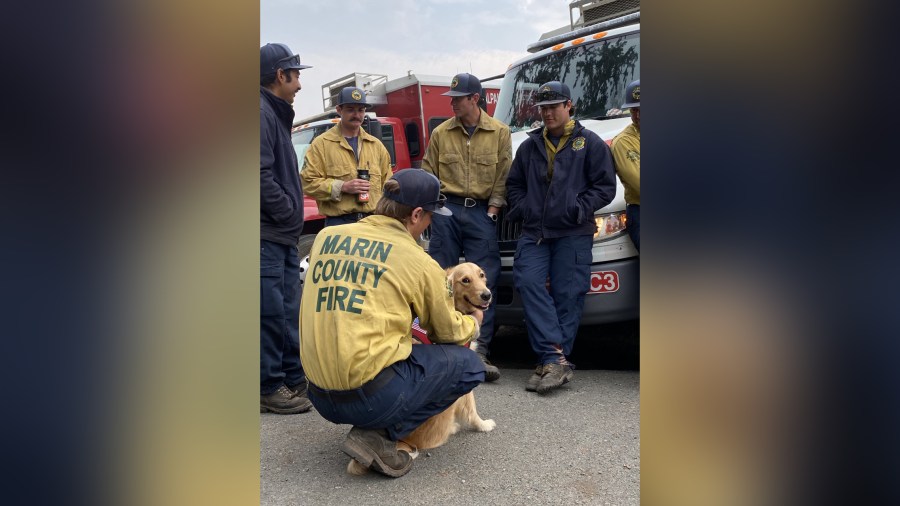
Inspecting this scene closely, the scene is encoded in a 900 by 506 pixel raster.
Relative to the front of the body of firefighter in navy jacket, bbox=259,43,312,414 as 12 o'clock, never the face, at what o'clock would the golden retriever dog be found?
The golden retriever dog is roughly at 1 o'clock from the firefighter in navy jacket.

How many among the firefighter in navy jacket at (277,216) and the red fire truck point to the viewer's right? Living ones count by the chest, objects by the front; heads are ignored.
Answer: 1

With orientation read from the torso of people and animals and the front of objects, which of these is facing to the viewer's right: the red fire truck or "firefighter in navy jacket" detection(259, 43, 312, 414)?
the firefighter in navy jacket

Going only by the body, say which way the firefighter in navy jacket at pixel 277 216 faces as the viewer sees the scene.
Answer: to the viewer's right

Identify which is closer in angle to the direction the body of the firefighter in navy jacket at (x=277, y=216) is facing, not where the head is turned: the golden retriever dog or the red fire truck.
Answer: the golden retriever dog

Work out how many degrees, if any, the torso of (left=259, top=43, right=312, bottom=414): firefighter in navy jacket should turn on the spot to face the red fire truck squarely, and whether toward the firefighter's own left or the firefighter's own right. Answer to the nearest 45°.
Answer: approximately 90° to the firefighter's own left

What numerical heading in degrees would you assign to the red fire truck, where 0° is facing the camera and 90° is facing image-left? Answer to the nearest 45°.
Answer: approximately 45°

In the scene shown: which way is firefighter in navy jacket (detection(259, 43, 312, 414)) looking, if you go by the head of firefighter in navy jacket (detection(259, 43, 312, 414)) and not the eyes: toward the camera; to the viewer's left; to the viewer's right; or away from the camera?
to the viewer's right

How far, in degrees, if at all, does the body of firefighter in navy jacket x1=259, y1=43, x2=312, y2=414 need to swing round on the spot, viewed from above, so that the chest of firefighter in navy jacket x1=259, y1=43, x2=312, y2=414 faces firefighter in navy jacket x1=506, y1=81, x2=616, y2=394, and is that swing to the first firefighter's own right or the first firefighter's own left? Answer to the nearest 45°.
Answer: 0° — they already face them

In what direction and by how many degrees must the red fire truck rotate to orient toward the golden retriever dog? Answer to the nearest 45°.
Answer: approximately 45° to its left
